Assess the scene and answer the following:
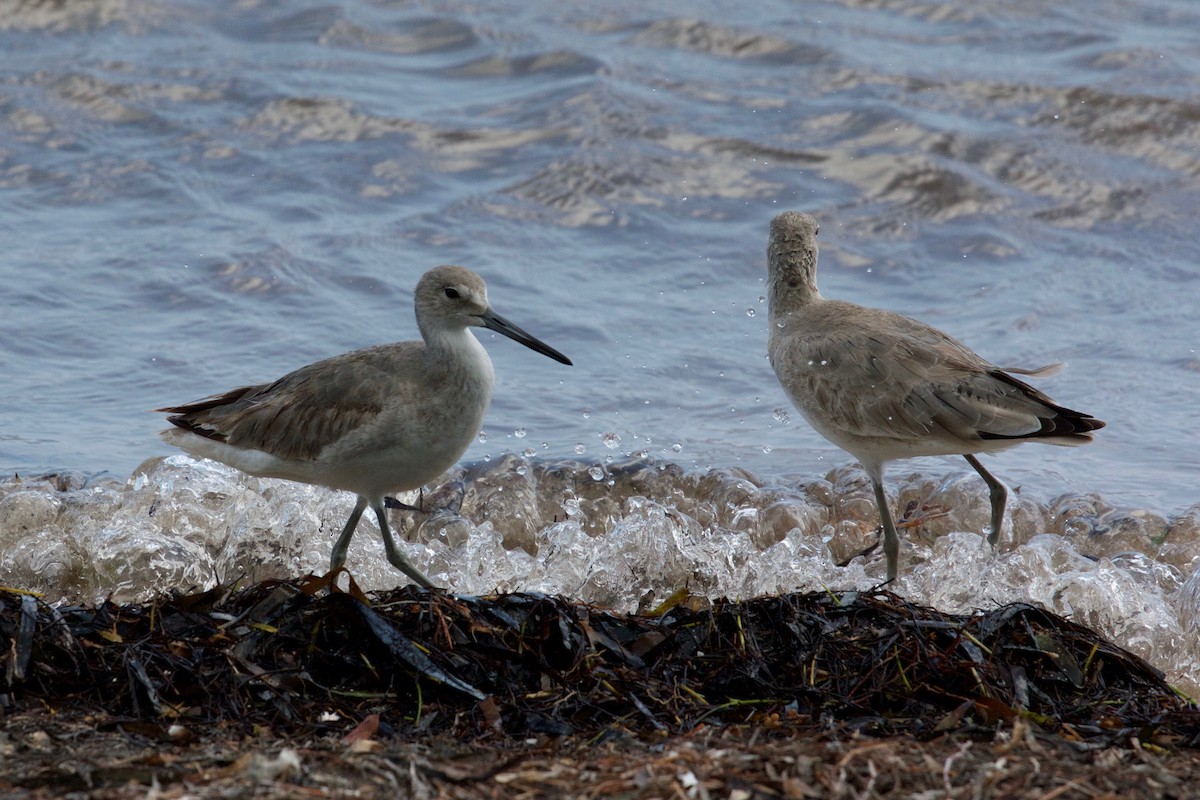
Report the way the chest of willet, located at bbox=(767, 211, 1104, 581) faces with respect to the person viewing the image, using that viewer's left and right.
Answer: facing to the left of the viewer

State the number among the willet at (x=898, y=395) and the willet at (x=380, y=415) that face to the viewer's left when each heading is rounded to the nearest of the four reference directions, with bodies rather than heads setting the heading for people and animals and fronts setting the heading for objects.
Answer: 1

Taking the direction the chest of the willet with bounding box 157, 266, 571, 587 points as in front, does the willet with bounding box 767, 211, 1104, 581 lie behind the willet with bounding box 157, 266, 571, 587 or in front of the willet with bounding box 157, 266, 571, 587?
in front

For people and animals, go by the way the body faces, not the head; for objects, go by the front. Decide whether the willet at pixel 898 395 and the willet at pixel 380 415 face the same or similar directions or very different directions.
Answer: very different directions

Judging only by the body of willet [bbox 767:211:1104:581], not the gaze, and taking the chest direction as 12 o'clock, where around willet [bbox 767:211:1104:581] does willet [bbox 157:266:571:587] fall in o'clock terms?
willet [bbox 157:266:571:587] is roughly at 11 o'clock from willet [bbox 767:211:1104:581].

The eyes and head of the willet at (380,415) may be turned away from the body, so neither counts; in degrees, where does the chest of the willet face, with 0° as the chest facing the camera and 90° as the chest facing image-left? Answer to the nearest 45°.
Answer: approximately 270°
